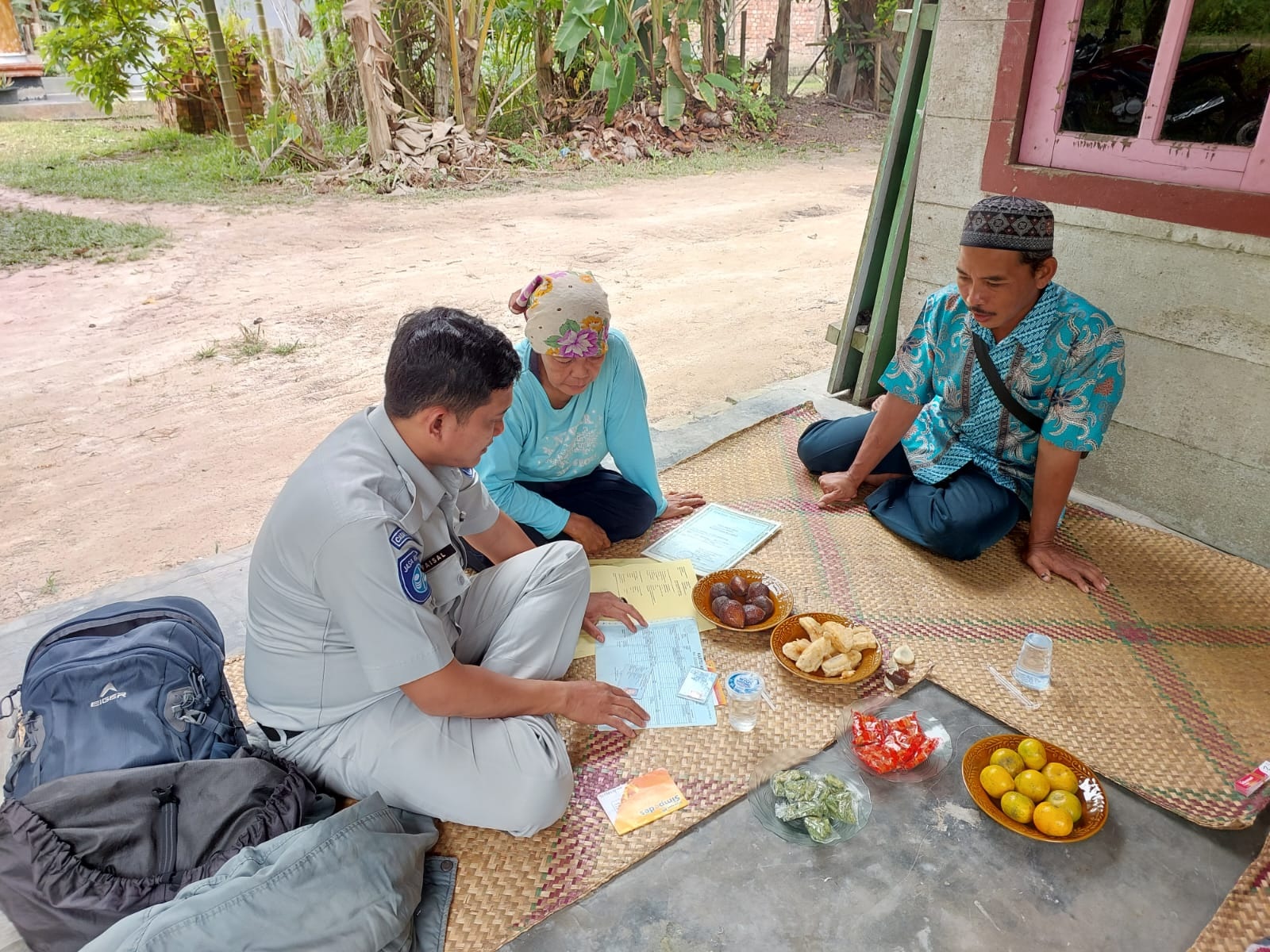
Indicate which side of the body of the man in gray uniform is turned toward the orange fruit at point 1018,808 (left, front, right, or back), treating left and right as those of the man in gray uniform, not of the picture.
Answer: front

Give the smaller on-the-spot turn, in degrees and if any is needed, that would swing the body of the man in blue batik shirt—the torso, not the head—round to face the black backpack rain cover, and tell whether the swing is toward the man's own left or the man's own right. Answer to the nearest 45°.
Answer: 0° — they already face it

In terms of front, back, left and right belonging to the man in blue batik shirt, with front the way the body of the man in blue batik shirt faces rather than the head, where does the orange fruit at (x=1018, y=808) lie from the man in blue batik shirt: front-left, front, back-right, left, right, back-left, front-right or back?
front-left

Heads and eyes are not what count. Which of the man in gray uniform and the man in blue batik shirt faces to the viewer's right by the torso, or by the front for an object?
the man in gray uniform

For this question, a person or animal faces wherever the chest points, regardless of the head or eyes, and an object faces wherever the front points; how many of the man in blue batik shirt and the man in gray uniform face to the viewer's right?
1

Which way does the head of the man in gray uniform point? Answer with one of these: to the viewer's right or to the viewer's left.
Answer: to the viewer's right

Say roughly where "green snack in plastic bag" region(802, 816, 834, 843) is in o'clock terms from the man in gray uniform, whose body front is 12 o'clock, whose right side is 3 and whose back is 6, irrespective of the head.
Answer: The green snack in plastic bag is roughly at 1 o'clock from the man in gray uniform.

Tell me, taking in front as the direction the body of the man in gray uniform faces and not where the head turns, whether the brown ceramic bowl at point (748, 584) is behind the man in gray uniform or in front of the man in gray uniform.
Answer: in front

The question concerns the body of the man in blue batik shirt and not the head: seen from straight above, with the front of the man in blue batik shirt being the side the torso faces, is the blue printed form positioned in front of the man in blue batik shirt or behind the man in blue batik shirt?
in front

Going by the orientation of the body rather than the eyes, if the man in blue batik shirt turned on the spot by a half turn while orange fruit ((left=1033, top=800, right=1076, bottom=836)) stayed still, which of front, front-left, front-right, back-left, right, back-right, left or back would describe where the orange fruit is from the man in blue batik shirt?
back-right

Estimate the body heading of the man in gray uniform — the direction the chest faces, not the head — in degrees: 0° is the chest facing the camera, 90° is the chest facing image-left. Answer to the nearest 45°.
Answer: approximately 270°

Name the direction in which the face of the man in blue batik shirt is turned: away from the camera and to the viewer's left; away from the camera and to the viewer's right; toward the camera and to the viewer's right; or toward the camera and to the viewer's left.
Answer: toward the camera and to the viewer's left

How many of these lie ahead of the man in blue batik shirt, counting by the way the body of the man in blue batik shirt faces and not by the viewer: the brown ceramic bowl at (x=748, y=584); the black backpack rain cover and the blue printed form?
3

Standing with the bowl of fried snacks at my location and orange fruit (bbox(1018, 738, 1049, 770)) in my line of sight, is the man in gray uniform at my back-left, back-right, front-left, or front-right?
back-right

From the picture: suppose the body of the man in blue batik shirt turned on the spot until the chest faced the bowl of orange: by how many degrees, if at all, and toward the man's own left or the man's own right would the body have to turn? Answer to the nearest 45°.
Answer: approximately 45° to the man's own left
